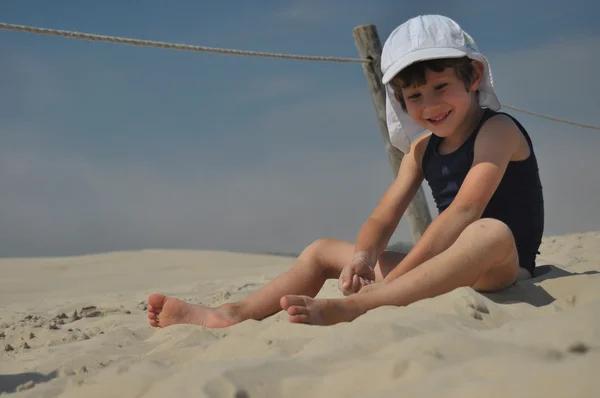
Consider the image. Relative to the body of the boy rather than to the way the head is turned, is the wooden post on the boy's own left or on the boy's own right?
on the boy's own right

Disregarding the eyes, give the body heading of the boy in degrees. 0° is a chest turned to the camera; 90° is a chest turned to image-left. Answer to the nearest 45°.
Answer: approximately 45°
